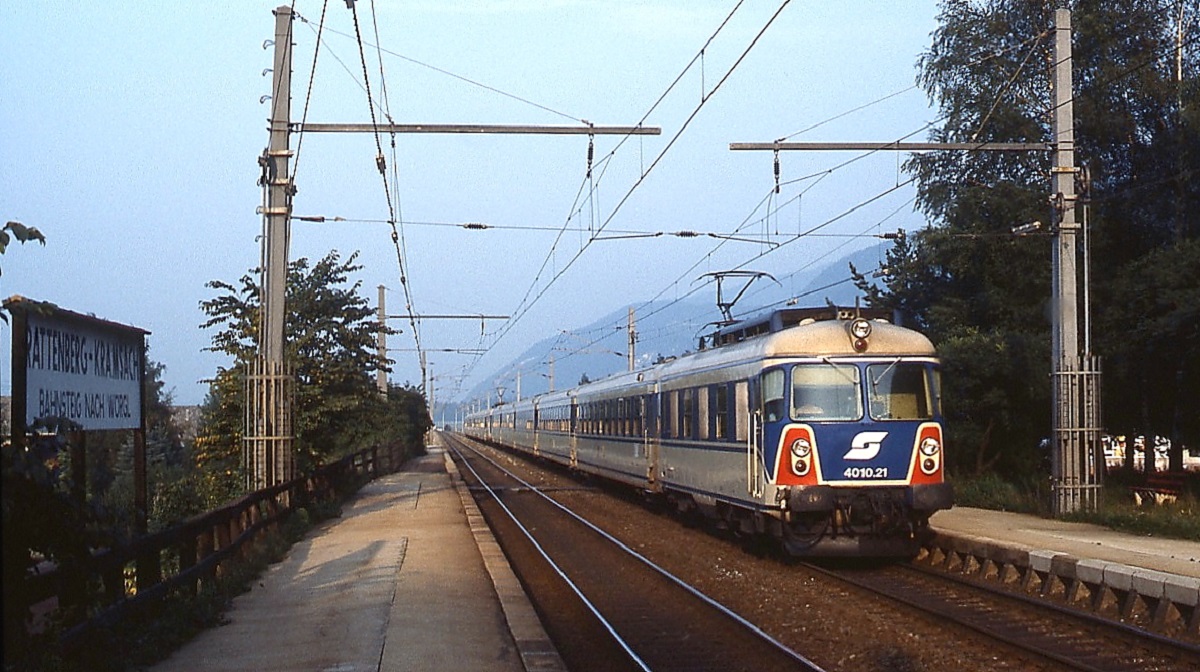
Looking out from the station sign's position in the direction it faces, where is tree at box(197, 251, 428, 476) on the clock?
The tree is roughly at 8 o'clock from the station sign.

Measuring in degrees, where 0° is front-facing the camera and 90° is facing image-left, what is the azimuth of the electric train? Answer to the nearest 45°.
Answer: approximately 315°

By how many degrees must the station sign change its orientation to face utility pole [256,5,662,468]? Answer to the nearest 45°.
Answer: approximately 135° to its left

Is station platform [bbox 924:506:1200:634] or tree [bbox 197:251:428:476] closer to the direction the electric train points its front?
the station platform

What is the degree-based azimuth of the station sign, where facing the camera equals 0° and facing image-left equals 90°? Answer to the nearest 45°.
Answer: approximately 315°

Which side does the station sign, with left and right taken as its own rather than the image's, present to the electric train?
left

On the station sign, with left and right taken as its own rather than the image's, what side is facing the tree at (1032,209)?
left

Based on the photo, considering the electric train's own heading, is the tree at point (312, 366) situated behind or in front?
behind
